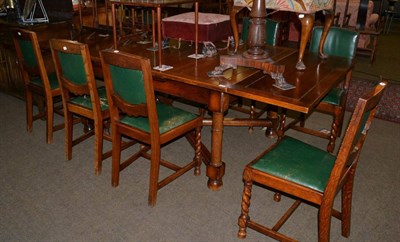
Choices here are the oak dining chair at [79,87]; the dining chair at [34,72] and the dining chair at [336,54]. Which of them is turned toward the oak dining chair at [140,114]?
the dining chair at [336,54]

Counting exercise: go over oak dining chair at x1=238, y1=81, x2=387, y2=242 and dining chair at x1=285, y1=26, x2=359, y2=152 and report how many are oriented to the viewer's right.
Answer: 0

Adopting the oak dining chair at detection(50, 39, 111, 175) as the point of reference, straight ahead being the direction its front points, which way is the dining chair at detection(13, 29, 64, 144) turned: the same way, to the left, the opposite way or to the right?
the same way

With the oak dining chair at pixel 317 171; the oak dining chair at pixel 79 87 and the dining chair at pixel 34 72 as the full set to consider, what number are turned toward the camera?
0

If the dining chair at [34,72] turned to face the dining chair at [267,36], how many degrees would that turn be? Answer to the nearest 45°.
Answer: approximately 45° to its right

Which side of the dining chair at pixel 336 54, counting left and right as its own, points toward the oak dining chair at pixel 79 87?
front

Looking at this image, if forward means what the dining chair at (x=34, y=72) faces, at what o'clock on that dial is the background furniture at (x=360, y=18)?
The background furniture is roughly at 1 o'clock from the dining chair.

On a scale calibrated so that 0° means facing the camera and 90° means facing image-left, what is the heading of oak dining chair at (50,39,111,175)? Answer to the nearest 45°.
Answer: approximately 225°

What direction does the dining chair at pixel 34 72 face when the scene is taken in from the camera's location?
facing away from the viewer and to the right of the viewer

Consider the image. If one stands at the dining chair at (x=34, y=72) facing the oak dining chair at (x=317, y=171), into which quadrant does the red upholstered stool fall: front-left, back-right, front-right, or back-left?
front-left

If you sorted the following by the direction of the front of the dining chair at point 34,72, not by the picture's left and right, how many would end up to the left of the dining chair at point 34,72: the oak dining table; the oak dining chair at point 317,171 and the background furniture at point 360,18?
0

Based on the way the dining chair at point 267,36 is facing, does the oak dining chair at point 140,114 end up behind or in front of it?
in front

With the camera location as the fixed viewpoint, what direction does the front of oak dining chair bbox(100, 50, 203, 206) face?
facing away from the viewer and to the right of the viewer

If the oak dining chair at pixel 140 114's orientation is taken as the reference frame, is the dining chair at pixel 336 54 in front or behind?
in front

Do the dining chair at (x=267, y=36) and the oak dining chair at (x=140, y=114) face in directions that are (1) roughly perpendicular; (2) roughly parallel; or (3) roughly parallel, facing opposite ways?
roughly parallel, facing opposite ways

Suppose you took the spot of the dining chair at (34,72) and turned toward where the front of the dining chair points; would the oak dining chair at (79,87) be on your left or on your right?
on your right

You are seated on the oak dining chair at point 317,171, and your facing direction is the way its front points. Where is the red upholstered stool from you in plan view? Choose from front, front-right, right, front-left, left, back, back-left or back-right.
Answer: front

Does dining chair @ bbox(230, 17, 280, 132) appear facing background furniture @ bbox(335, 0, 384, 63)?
no

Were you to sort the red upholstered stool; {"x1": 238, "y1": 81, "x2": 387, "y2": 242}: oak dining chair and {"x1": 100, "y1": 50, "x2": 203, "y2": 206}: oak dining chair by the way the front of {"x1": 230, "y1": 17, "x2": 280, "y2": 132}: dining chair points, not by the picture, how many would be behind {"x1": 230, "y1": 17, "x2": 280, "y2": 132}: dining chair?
0

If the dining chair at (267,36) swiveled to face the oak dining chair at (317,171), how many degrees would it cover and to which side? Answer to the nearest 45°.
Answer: approximately 45° to its left

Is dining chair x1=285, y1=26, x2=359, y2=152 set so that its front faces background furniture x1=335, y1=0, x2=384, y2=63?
no
